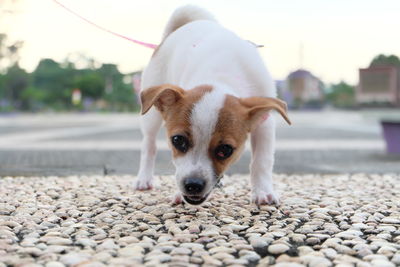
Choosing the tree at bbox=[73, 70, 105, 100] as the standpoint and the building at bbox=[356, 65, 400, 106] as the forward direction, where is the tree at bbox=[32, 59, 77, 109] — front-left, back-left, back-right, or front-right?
back-right

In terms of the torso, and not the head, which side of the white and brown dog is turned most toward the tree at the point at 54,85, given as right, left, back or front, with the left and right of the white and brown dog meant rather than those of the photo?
back

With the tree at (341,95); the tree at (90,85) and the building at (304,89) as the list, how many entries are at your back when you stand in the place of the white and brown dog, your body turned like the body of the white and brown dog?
3

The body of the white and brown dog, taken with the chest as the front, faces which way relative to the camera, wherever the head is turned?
toward the camera

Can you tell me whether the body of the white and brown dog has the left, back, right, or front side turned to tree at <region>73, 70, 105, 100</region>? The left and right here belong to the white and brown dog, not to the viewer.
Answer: back

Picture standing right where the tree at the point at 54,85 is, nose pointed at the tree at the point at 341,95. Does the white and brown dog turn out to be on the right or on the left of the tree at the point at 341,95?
right

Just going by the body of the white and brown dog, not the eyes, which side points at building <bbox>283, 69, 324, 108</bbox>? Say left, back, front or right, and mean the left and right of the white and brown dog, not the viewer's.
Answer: back

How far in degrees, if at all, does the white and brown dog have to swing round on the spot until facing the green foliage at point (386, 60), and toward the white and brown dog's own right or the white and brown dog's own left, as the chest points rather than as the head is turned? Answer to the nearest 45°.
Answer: approximately 180°
